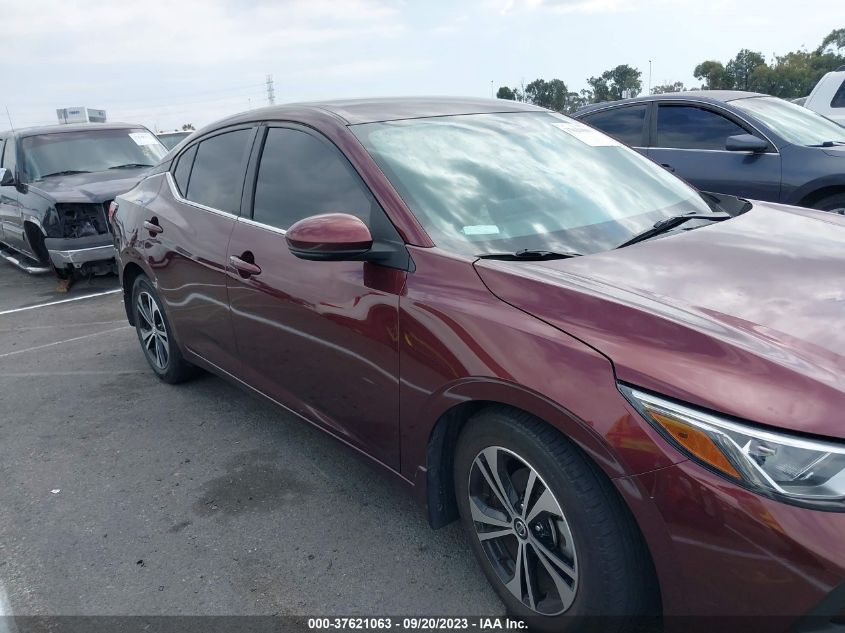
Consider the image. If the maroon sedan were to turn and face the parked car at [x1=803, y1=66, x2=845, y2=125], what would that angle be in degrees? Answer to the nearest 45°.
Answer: approximately 90° to its left

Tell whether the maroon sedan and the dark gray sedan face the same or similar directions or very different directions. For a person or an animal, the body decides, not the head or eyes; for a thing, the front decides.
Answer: same or similar directions

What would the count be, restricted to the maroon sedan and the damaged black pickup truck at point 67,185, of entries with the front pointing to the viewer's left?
0

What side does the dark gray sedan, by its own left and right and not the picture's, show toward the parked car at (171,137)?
back

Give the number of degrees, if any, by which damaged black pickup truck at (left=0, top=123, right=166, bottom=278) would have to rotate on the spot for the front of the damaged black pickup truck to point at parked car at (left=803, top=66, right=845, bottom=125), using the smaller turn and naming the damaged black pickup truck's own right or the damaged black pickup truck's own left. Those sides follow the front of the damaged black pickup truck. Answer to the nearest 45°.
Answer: approximately 45° to the damaged black pickup truck's own left

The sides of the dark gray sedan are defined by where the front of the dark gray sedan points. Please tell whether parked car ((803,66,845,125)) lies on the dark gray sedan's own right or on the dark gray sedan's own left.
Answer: on the dark gray sedan's own left

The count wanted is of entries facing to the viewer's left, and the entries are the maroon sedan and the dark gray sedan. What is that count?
0

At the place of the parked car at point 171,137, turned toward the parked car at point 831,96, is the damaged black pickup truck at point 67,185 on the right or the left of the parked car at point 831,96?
right

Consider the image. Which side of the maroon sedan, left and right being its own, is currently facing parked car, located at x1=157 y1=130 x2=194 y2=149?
back

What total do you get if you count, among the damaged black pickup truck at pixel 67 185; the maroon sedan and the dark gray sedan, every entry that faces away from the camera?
0

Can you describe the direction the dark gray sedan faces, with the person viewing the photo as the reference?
facing the viewer and to the right of the viewer

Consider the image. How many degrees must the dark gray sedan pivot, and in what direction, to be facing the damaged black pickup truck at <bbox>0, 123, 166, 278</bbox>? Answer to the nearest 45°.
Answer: approximately 135° to its right

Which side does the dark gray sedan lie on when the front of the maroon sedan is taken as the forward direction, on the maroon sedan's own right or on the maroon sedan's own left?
on the maroon sedan's own left
